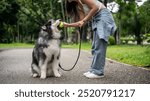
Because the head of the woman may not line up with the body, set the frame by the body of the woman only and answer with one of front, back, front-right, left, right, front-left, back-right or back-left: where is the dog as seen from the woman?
front

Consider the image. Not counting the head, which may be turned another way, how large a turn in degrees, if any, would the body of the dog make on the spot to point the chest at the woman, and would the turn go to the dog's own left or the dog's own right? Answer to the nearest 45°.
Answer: approximately 45° to the dog's own left

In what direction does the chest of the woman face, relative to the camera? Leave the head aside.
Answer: to the viewer's left

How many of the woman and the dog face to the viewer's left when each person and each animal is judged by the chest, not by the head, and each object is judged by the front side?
1

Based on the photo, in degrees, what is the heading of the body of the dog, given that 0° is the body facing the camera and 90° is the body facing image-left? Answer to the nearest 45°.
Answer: approximately 315°
